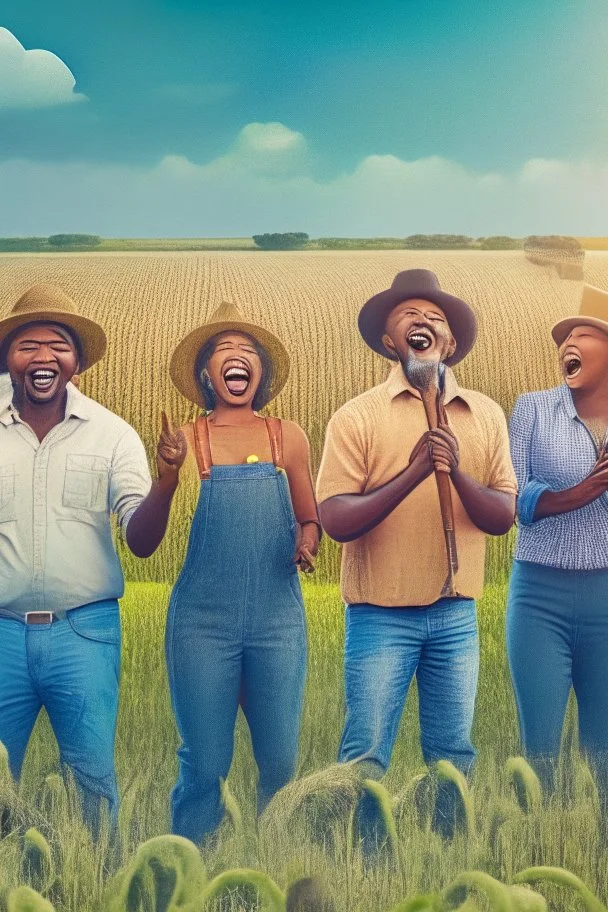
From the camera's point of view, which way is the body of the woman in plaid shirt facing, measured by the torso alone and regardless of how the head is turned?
toward the camera

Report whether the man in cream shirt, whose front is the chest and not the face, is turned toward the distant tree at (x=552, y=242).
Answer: no

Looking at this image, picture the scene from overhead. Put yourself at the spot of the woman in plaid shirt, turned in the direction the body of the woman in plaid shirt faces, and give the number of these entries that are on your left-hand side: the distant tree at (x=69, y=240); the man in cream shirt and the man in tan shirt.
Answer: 0

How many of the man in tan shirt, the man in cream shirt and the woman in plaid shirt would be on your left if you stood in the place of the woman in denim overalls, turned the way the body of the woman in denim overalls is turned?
2

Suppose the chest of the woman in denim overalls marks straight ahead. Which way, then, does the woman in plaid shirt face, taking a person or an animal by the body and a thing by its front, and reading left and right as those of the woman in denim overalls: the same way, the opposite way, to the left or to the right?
the same way

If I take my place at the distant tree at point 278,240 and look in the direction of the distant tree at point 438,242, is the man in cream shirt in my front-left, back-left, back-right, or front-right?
back-right

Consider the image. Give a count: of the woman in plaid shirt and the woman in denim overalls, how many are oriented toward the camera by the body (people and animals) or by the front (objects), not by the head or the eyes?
2

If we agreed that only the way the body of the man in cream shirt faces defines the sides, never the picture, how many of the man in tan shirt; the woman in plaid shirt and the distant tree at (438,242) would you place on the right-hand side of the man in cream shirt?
0

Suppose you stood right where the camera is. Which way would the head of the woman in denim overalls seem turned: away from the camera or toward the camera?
toward the camera

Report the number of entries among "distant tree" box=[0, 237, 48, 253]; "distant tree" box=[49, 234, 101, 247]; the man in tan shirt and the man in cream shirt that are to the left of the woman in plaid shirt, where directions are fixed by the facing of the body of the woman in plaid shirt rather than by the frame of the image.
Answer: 0

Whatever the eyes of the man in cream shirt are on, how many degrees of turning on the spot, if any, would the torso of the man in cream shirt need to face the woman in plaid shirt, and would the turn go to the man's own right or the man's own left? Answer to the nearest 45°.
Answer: approximately 90° to the man's own left

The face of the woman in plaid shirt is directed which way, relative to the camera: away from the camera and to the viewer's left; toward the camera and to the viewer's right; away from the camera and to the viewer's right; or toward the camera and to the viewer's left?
toward the camera and to the viewer's left

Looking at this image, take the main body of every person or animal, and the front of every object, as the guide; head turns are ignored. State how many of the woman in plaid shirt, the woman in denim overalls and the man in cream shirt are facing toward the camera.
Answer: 3
